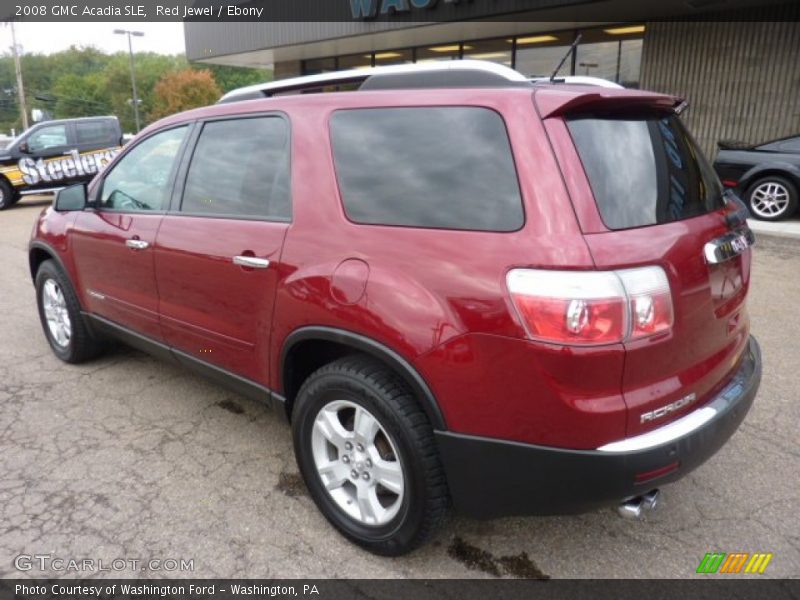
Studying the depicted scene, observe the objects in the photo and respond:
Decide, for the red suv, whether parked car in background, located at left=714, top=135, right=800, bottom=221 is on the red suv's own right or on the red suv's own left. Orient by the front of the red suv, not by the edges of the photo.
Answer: on the red suv's own right

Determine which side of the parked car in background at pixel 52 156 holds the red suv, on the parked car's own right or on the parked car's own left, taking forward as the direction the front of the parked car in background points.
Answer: on the parked car's own left

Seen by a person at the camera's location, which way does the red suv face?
facing away from the viewer and to the left of the viewer

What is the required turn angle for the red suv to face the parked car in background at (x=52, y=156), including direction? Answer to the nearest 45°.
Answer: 0° — it already faces it
